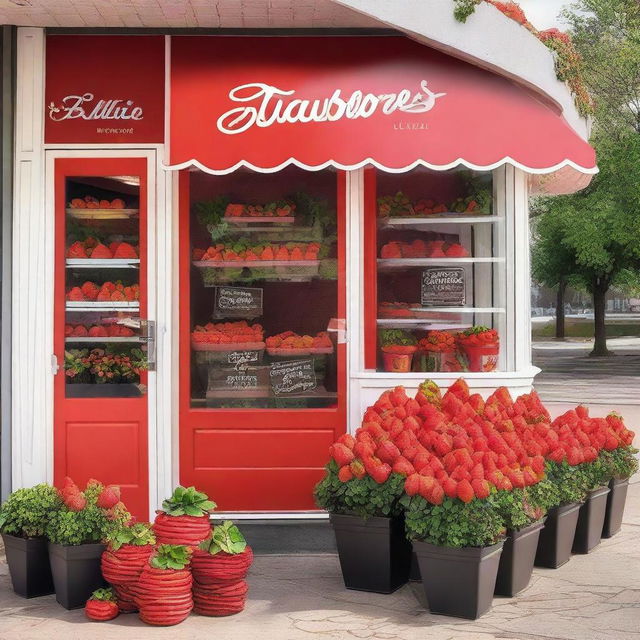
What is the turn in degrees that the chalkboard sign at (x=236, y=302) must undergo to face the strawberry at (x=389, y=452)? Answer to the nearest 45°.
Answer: approximately 45° to its left

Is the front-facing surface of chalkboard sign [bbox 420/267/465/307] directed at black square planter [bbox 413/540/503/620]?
yes

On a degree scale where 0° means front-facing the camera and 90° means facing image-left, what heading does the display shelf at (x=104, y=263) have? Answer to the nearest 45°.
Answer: approximately 0°
